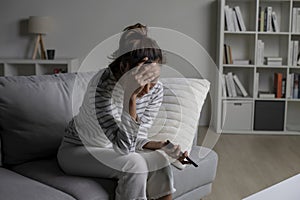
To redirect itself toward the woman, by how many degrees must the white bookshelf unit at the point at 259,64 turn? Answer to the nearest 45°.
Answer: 0° — it already faces them

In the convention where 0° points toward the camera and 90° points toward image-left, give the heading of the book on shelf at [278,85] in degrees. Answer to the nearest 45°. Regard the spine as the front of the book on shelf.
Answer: approximately 0°

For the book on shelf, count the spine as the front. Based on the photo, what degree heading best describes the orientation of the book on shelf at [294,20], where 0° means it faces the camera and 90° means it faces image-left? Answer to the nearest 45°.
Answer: approximately 0°
